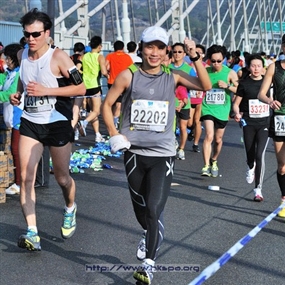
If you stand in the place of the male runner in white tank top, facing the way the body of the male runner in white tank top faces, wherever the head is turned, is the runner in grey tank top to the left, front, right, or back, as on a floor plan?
left

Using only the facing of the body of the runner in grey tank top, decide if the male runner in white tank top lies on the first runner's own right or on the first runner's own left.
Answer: on the first runner's own right

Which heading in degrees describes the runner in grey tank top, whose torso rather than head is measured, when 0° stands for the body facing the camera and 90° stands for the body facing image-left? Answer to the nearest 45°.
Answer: approximately 0°
